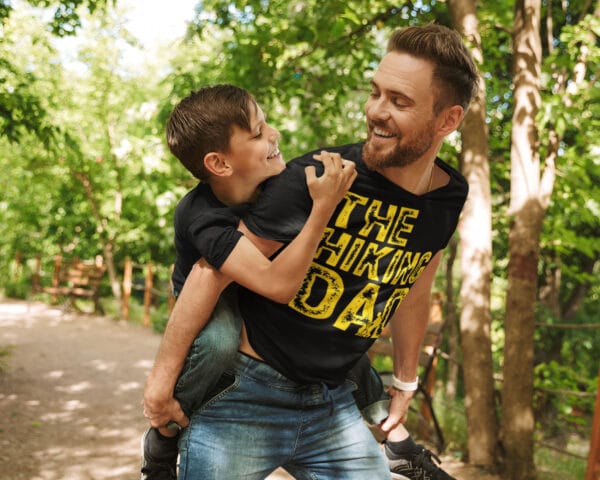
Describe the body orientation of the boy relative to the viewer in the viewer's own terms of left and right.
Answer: facing to the right of the viewer

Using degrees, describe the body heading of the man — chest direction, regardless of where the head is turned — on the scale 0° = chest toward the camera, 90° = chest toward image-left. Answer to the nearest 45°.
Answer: approximately 0°

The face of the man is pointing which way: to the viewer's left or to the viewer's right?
to the viewer's left

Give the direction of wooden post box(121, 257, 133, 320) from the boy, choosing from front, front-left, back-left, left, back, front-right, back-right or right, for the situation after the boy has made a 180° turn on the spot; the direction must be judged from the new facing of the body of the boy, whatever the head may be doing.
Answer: right

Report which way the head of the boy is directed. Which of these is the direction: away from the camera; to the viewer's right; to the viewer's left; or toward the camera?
to the viewer's right

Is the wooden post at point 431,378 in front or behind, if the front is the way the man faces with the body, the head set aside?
behind

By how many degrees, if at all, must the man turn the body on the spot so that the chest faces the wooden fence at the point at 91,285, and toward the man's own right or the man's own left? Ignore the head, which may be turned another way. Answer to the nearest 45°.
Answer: approximately 180°
